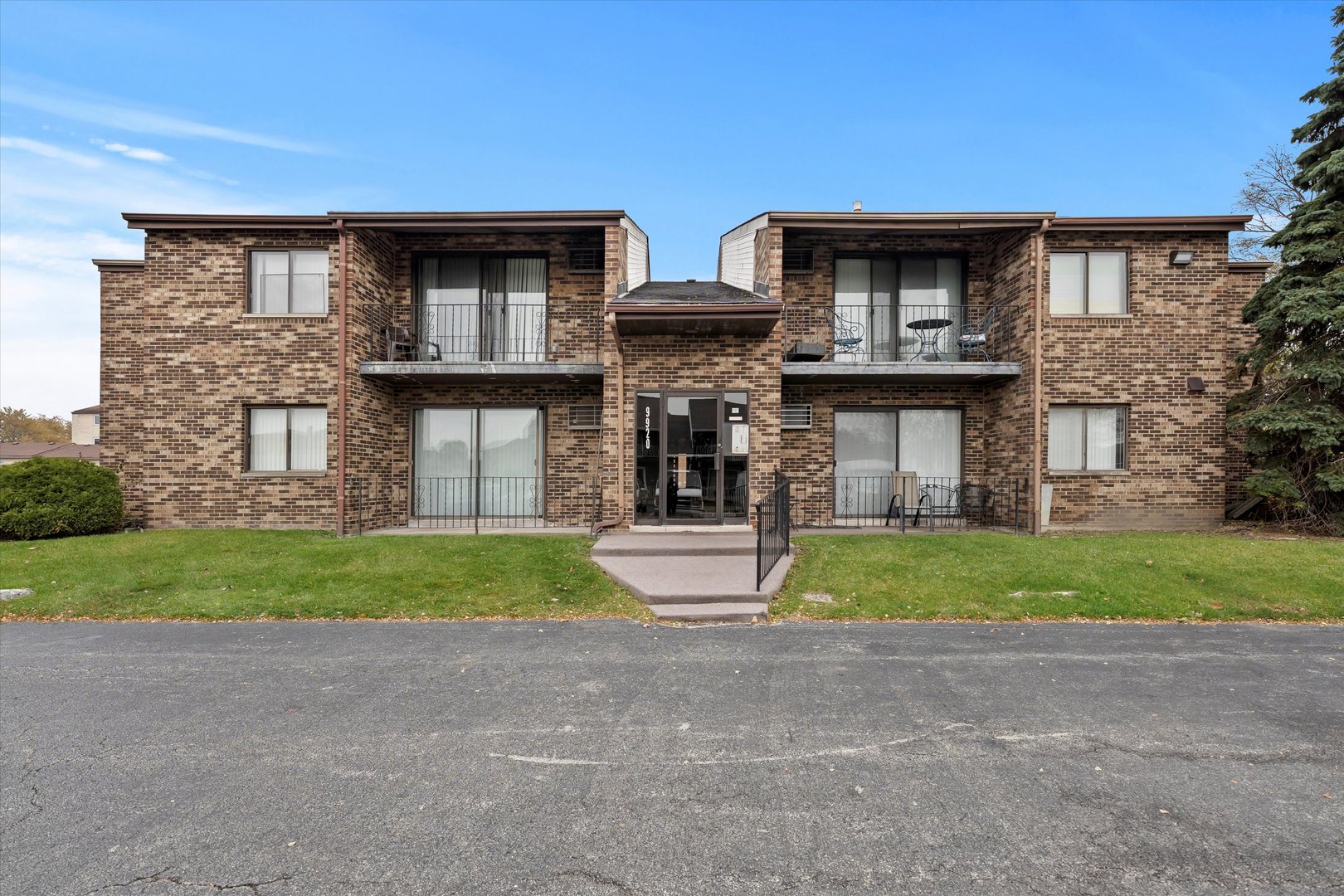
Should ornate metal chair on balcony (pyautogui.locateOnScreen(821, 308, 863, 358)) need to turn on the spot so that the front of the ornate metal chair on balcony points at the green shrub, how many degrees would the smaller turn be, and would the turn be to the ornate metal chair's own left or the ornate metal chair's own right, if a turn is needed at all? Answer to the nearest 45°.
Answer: approximately 135° to the ornate metal chair's own right

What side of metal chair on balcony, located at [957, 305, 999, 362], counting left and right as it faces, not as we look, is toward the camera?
left

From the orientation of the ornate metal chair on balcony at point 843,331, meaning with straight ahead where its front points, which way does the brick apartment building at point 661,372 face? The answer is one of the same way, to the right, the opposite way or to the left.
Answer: to the right

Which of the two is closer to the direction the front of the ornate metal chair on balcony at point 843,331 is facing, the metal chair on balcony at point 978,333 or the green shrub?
the metal chair on balcony

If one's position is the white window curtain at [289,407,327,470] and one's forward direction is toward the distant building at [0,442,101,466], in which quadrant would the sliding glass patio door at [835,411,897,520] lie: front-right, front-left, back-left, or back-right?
back-right

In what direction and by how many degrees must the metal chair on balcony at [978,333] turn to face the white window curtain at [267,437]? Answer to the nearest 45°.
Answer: approximately 45° to its left

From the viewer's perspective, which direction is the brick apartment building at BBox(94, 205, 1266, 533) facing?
toward the camera

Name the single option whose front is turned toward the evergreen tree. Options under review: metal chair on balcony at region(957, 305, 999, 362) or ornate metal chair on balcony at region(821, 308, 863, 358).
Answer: ornate metal chair on balcony at region(821, 308, 863, 358)

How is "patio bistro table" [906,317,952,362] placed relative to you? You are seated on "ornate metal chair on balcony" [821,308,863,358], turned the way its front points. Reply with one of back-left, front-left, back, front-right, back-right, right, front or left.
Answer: front

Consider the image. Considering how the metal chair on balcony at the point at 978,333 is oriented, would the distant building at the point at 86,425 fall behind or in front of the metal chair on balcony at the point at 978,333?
in front

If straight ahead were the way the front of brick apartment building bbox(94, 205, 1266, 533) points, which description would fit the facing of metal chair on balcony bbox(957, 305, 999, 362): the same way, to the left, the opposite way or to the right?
to the right

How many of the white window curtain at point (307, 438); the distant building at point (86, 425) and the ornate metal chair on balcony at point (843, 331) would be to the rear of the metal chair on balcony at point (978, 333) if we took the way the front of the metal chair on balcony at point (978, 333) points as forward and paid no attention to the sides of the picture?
0

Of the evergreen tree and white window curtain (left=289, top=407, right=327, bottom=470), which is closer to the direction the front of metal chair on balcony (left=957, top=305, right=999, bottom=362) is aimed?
the white window curtain

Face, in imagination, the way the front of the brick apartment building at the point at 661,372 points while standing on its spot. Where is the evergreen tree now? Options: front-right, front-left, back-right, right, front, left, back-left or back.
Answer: left

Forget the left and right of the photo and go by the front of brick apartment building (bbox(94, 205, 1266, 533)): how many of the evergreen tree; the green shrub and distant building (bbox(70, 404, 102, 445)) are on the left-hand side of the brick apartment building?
1

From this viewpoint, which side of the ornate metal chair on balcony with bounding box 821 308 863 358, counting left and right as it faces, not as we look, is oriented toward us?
right

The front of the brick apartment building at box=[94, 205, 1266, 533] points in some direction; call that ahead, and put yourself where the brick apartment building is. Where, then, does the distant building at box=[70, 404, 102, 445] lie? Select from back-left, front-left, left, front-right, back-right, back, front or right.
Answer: back-right

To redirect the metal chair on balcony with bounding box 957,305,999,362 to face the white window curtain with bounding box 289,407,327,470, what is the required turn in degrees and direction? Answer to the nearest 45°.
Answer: approximately 45° to its left

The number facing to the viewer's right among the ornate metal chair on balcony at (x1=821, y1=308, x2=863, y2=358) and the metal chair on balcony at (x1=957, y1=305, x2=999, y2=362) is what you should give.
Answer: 1
